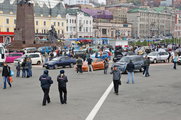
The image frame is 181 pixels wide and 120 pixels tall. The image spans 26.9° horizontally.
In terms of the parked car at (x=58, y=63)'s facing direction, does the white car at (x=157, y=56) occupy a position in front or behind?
behind

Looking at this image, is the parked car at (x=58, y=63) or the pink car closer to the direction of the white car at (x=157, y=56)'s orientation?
the parked car

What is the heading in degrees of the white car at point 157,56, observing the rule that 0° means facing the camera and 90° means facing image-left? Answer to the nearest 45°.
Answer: approximately 45°

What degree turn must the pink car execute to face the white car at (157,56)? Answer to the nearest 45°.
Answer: approximately 135° to its left

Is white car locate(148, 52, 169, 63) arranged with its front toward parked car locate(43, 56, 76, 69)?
yes

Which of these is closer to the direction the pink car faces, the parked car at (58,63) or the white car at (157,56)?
the parked car

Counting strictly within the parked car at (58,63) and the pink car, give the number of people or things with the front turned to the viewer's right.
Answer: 0

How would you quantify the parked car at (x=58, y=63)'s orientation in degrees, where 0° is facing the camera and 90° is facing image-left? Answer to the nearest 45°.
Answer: approximately 45°
